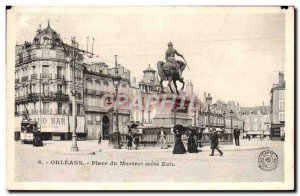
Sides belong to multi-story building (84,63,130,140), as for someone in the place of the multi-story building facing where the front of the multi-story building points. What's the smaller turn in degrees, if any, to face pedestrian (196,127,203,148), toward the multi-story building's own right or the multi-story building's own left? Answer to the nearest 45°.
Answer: approximately 45° to the multi-story building's own left

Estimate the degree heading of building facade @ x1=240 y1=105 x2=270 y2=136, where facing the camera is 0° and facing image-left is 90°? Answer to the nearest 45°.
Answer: approximately 0°
